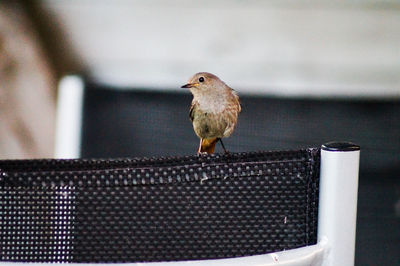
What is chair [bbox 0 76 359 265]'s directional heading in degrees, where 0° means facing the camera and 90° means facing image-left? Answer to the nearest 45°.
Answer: approximately 180°

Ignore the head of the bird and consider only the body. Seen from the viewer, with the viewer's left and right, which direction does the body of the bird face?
facing the viewer and to the left of the viewer
